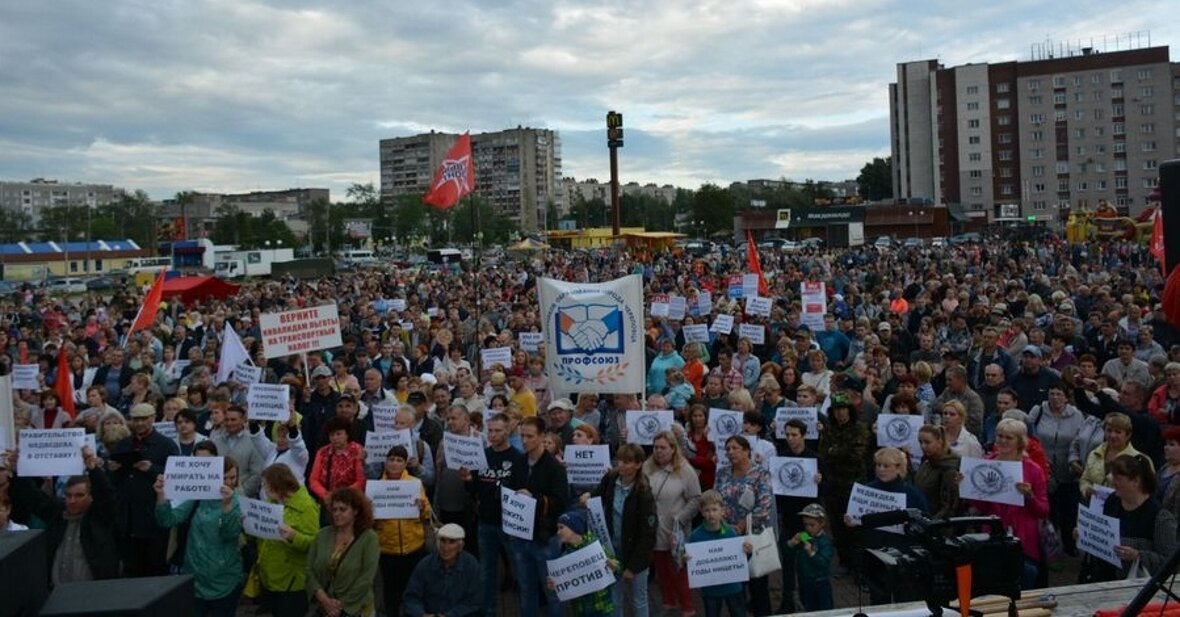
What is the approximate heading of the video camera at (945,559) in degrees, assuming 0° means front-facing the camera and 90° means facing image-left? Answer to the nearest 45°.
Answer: approximately 90°

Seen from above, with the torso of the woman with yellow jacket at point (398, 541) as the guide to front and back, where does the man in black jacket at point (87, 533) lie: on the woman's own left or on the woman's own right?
on the woman's own right

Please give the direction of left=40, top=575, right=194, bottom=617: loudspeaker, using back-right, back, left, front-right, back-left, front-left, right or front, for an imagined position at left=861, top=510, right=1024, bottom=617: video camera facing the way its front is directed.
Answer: front-left

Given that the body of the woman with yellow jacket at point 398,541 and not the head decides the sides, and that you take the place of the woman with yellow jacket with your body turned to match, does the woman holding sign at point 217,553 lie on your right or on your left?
on your right

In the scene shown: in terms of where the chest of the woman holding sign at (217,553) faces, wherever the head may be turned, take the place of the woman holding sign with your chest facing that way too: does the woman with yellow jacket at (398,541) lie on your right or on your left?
on your left

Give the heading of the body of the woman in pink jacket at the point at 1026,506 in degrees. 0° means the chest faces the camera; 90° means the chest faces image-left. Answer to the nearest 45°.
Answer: approximately 45°
